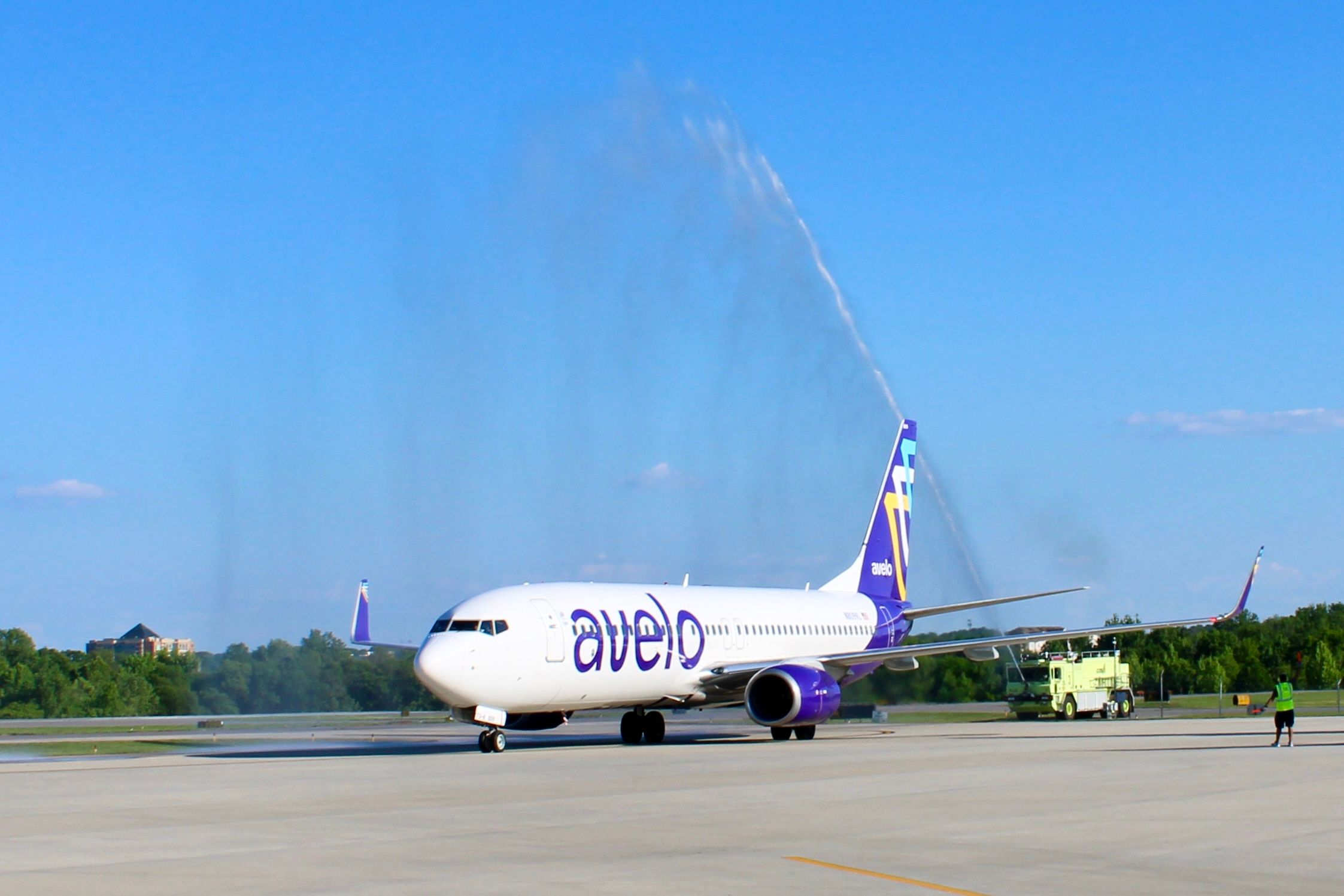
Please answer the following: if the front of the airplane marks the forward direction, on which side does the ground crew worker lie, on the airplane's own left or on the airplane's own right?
on the airplane's own left

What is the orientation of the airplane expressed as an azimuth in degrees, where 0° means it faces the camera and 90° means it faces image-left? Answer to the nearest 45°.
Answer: approximately 45°
